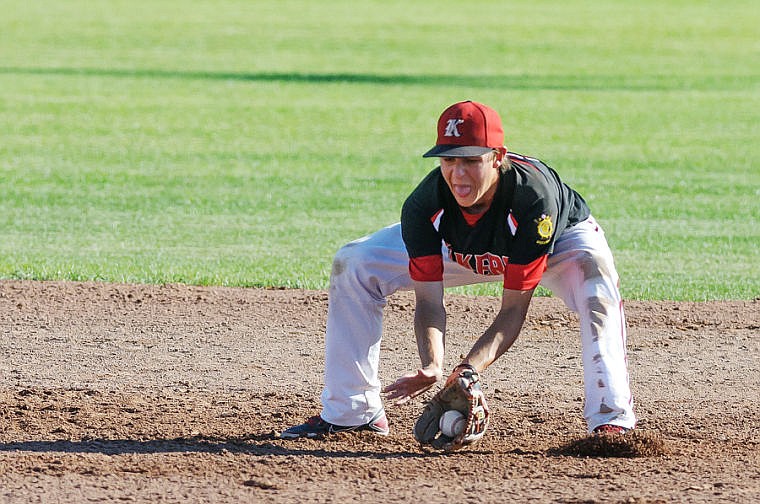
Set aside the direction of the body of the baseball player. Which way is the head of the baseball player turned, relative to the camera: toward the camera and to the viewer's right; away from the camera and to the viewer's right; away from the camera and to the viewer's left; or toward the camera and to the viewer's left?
toward the camera and to the viewer's left

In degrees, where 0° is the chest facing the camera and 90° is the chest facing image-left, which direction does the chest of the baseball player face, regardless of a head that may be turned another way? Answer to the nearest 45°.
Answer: approximately 45°
